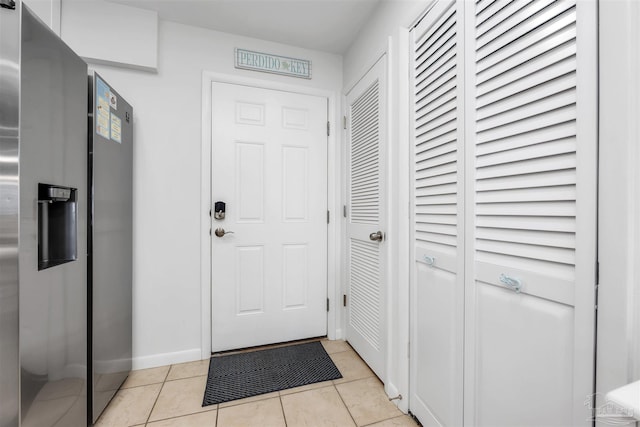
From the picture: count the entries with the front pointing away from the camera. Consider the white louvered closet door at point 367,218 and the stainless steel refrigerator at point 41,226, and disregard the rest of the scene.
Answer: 0

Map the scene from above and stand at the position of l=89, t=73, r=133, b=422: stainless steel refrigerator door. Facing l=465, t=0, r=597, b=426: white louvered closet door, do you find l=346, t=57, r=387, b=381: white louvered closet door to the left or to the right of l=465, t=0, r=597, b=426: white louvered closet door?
left

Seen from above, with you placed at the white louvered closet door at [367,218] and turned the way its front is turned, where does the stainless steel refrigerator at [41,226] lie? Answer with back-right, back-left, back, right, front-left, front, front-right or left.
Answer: front

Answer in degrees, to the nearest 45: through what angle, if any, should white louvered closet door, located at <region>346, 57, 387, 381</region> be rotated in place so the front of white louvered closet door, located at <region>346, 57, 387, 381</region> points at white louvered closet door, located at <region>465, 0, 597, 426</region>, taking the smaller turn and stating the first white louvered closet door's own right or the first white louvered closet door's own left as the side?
approximately 90° to the first white louvered closet door's own left

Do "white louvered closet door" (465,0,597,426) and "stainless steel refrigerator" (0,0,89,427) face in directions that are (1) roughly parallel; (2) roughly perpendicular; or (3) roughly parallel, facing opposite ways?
roughly parallel, facing opposite ways

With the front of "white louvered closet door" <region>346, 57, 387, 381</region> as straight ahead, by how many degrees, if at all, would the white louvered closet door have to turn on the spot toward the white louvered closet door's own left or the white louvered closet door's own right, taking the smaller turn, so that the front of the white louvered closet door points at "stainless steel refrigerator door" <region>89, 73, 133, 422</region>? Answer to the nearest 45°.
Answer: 0° — it already faces it

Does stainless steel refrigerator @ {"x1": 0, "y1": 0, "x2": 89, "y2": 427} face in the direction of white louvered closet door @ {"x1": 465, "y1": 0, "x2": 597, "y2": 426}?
yes

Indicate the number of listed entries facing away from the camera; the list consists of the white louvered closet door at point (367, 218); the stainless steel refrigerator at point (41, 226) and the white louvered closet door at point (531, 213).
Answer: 0

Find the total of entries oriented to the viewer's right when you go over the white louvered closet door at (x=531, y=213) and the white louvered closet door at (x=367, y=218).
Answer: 0

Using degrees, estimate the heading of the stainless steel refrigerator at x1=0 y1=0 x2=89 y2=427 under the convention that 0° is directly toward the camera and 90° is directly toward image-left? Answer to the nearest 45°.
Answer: approximately 315°

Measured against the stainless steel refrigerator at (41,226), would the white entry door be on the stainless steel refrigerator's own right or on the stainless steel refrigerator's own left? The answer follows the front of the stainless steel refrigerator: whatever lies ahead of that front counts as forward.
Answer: on the stainless steel refrigerator's own left

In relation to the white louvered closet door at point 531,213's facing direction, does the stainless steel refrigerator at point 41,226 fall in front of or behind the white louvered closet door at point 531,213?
in front

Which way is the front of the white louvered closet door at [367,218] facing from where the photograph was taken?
facing the viewer and to the left of the viewer
